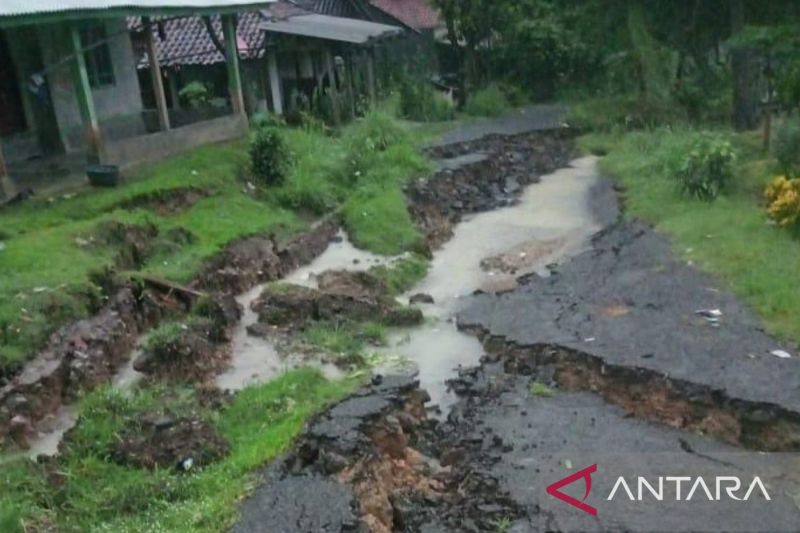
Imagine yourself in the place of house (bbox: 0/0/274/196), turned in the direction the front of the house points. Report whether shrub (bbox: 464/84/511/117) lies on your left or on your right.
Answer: on your left

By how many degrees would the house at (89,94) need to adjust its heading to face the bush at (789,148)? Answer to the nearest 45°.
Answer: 0° — it already faces it

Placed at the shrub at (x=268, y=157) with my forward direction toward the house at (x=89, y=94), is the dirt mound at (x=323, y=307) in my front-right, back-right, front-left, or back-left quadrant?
back-left

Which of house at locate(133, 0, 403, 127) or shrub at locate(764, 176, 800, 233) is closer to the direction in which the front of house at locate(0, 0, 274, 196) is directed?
the shrub

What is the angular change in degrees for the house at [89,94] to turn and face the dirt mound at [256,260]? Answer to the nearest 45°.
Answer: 0° — it already faces it

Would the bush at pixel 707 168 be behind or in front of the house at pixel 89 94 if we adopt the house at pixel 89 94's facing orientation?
in front

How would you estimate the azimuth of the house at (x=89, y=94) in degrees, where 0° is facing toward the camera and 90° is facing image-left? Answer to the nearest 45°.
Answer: approximately 315°

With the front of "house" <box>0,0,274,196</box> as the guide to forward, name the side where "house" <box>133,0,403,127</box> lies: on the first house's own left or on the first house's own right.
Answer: on the first house's own left

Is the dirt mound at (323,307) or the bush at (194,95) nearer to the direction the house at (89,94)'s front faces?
the dirt mound

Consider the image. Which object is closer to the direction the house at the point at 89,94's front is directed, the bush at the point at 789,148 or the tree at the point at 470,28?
the bush

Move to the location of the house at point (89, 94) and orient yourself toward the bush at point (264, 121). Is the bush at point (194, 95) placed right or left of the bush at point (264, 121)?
left
